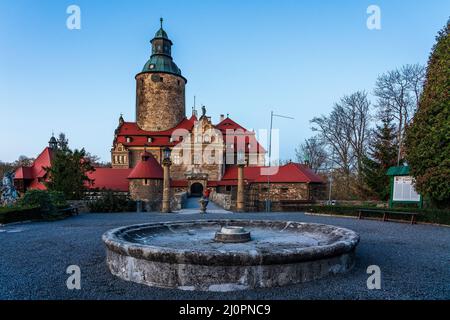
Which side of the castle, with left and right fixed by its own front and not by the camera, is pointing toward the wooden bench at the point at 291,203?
front

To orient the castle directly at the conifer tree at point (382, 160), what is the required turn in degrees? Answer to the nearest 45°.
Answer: approximately 45° to its left

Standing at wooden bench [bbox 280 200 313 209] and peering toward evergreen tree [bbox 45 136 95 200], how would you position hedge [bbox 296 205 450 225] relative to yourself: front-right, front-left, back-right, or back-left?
back-left

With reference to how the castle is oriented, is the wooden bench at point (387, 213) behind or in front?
in front

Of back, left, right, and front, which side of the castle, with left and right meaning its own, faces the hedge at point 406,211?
front

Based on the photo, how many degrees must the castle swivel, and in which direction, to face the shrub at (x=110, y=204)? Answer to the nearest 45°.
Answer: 0° — it already faces it

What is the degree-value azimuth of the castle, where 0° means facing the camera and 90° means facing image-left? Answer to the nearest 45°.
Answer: approximately 0°

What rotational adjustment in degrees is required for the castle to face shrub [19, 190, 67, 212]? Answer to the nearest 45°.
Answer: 0° — it already faces it

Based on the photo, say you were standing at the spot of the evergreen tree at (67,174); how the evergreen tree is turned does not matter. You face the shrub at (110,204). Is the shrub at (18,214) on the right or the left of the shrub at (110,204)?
right

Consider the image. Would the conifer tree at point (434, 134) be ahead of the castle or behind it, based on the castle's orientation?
ahead
